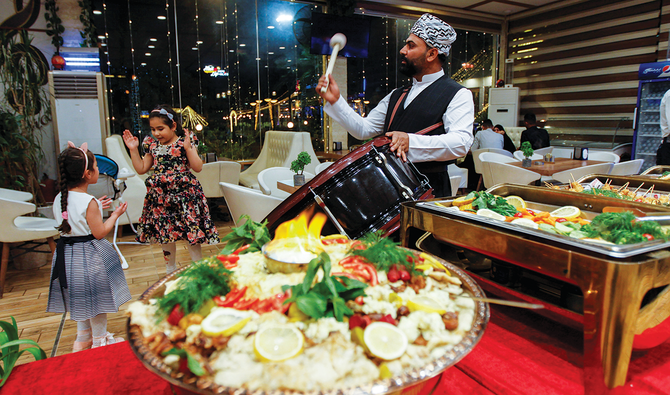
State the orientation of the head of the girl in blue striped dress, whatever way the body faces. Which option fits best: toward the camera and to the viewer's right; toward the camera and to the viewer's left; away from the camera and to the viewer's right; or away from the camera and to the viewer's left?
away from the camera and to the viewer's right

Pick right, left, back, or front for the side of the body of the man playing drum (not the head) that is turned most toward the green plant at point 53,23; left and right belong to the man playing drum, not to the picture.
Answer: right

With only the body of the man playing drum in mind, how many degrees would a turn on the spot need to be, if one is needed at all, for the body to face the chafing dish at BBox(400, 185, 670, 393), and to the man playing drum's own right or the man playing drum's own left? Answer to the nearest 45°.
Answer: approximately 45° to the man playing drum's own left

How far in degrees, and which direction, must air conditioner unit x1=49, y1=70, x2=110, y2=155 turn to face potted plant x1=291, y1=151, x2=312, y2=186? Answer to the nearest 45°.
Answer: approximately 45° to its left

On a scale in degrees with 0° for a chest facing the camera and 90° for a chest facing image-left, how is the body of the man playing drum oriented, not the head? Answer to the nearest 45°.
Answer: approximately 45°

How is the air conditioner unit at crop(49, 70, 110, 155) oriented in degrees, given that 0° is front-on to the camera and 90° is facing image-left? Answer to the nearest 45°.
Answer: approximately 0°
